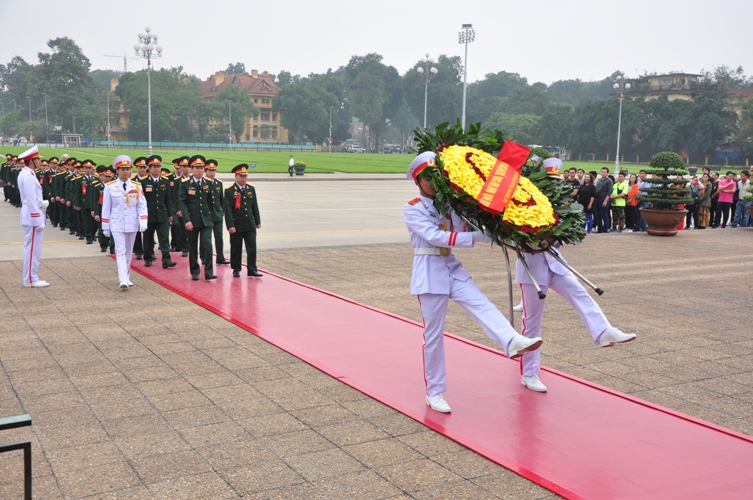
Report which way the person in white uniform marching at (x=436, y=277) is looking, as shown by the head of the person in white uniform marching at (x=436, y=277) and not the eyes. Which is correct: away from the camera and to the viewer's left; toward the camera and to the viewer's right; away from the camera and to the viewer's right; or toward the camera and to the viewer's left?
toward the camera and to the viewer's right

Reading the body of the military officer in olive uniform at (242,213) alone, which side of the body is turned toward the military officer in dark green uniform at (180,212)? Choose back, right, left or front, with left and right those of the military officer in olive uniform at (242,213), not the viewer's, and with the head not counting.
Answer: back

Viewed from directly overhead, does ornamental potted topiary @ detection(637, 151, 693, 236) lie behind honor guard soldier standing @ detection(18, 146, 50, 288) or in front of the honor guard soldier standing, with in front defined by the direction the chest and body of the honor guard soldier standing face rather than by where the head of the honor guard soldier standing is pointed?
in front

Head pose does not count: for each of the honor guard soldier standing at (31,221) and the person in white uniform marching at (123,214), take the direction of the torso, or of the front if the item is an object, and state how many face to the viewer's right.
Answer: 1

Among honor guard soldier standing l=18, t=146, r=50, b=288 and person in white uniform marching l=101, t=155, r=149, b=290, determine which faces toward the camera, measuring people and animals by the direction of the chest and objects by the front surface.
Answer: the person in white uniform marching

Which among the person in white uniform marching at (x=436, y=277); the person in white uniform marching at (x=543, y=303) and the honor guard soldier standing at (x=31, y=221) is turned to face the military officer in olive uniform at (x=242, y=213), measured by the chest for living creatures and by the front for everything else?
the honor guard soldier standing

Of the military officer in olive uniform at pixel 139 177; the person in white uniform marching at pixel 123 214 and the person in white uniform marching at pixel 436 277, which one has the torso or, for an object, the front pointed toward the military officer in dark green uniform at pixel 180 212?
the military officer in olive uniform at pixel 139 177

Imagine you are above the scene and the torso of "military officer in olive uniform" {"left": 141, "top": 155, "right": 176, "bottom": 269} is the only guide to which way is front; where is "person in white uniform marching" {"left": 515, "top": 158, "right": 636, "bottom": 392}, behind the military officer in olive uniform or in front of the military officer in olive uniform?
in front

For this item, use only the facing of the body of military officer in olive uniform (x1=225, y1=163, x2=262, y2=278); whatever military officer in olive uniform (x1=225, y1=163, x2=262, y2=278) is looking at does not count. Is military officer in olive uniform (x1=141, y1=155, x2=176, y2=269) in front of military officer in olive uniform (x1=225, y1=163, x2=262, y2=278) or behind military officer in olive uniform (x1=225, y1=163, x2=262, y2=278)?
behind

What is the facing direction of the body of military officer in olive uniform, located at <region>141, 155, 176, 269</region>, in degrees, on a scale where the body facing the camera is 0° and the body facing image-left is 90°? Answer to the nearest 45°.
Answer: approximately 315°

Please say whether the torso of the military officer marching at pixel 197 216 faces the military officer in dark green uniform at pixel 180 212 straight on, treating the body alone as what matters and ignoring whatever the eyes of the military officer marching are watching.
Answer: no

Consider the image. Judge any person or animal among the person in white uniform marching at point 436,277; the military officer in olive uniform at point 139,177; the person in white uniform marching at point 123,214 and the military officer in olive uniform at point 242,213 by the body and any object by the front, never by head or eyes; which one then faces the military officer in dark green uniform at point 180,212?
the military officer in olive uniform at point 139,177

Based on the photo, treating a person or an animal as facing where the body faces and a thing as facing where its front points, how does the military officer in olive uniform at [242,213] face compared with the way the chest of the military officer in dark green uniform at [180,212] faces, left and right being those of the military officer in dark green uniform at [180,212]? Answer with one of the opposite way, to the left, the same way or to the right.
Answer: the same way

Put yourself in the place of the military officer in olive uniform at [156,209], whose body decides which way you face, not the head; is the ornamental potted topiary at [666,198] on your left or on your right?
on your left

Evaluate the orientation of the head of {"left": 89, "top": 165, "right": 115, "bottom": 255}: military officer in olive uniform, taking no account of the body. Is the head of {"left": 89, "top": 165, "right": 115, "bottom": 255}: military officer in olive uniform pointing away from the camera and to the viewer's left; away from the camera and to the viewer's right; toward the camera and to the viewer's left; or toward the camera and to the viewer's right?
toward the camera and to the viewer's right

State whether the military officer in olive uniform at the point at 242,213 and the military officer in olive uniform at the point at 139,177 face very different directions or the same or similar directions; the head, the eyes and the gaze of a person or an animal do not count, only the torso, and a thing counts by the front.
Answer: same or similar directions

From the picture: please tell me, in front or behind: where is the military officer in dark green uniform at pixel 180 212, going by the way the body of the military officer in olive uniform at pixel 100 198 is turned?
in front

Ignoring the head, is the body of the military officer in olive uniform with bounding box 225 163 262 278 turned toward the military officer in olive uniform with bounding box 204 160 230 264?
no

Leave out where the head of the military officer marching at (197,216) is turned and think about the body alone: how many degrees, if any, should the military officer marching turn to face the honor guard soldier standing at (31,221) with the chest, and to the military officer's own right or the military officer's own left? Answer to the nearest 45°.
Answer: approximately 135° to the military officer's own right
